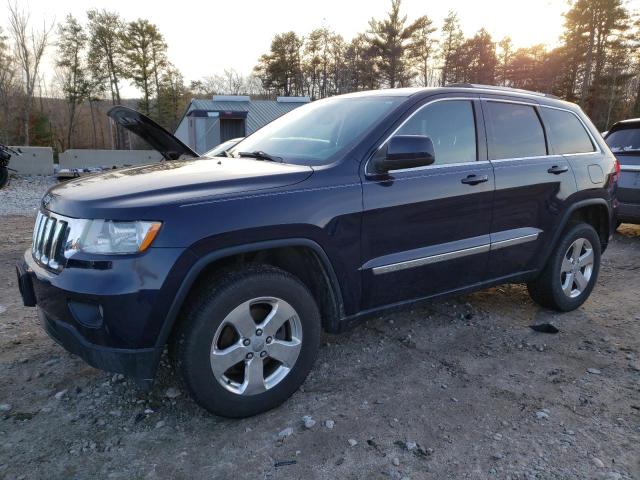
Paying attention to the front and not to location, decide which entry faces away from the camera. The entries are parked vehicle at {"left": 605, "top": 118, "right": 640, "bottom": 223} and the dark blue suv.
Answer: the parked vehicle

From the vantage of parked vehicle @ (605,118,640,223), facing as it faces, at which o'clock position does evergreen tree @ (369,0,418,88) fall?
The evergreen tree is roughly at 11 o'clock from the parked vehicle.

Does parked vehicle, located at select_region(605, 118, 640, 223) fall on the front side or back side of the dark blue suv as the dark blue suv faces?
on the back side

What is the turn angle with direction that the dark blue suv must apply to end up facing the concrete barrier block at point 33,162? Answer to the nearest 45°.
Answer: approximately 90° to its right

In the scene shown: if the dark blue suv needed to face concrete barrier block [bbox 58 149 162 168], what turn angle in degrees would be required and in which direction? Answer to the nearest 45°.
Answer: approximately 90° to its right

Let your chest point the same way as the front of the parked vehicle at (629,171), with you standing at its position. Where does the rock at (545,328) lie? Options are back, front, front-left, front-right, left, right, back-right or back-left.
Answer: back

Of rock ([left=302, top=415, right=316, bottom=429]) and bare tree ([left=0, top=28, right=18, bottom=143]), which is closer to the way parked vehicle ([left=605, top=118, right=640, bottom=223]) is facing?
the bare tree

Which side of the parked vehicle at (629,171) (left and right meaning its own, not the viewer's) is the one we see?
back

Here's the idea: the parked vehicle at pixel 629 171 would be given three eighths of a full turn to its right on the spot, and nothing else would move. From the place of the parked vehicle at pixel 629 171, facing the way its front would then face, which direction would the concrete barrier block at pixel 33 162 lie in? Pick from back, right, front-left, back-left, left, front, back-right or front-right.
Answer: back-right

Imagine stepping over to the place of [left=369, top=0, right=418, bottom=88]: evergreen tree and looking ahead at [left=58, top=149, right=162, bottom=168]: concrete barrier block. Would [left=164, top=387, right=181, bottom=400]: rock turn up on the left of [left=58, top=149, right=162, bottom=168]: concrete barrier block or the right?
left

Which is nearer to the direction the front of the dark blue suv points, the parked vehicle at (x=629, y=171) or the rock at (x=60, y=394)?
the rock

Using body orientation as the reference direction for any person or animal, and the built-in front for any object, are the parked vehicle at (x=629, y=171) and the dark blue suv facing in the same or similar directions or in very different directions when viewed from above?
very different directions

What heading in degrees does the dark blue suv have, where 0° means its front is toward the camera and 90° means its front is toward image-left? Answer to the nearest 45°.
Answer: approximately 45°

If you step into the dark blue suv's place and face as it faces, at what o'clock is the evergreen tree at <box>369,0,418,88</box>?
The evergreen tree is roughly at 5 o'clock from the dark blue suv.

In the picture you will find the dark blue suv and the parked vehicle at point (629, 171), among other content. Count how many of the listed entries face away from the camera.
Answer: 1

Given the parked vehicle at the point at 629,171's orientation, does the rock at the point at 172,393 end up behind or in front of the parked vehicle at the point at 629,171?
behind
